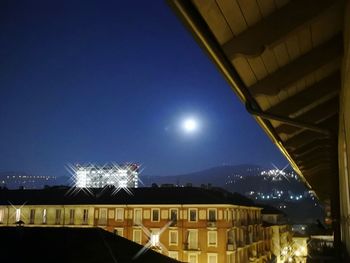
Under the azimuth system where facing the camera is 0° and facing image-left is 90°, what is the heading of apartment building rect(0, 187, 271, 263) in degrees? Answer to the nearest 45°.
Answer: approximately 0°

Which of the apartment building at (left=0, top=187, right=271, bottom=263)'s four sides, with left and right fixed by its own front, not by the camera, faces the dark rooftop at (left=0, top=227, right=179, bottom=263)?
front
